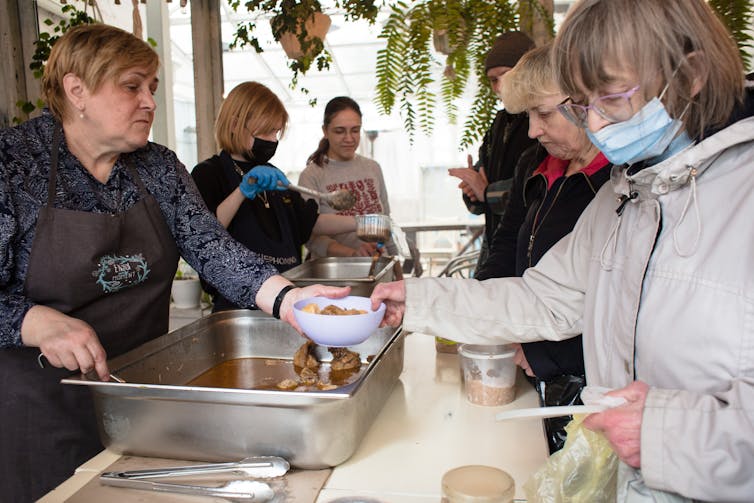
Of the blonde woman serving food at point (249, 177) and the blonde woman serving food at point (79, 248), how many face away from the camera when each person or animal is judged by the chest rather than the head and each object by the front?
0

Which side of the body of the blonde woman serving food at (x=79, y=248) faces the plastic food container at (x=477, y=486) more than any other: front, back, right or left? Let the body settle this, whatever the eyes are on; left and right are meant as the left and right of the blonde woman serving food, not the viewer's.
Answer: front

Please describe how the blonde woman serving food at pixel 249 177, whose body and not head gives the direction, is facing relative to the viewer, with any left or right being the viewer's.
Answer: facing the viewer and to the right of the viewer

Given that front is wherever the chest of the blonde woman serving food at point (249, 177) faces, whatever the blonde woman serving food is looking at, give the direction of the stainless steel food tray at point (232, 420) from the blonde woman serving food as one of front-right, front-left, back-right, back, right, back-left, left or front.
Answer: front-right

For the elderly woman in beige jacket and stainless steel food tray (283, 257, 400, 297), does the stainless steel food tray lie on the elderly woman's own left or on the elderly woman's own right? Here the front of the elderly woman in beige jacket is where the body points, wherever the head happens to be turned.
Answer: on the elderly woman's own right

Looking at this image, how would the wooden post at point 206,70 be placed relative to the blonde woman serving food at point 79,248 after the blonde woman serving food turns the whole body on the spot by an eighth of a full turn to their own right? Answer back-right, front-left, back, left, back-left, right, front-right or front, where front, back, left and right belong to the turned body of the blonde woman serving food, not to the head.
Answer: back

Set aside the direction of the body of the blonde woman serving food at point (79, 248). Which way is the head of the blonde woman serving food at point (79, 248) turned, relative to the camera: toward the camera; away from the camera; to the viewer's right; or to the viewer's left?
to the viewer's right

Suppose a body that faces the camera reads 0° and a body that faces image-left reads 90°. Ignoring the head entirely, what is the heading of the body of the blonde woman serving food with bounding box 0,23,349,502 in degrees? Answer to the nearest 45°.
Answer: approximately 315°

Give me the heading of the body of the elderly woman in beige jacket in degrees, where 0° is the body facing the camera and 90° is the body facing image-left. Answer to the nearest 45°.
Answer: approximately 45°

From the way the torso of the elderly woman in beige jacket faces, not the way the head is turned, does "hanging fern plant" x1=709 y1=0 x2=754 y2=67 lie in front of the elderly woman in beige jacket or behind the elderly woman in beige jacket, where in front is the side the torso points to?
behind
